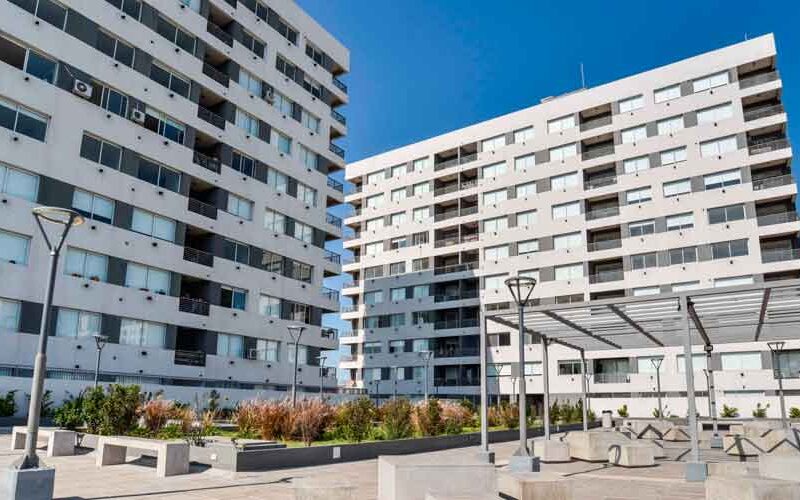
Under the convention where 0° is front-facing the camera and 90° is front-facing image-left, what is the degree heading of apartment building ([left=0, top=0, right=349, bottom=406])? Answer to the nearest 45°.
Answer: approximately 315°

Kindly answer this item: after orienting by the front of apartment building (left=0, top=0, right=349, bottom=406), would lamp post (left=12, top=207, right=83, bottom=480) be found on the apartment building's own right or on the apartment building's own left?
on the apartment building's own right

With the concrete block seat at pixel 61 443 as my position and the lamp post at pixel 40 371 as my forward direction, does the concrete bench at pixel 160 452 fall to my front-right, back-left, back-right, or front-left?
front-left

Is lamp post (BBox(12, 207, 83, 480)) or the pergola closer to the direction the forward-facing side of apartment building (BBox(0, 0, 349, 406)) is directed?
the pergola

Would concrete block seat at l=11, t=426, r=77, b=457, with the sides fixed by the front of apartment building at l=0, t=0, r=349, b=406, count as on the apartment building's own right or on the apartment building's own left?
on the apartment building's own right

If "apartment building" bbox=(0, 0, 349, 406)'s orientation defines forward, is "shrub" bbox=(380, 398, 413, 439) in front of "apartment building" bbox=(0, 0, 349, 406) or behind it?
in front

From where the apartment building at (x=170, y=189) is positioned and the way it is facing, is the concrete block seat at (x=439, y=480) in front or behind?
in front

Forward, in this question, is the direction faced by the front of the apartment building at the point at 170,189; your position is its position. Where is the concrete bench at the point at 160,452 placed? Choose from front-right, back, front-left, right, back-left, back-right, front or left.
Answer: front-right

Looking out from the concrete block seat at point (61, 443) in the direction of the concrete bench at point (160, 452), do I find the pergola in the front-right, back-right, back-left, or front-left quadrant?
front-left

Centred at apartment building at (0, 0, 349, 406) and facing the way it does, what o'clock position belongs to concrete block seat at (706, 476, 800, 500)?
The concrete block seat is roughly at 1 o'clock from the apartment building.
